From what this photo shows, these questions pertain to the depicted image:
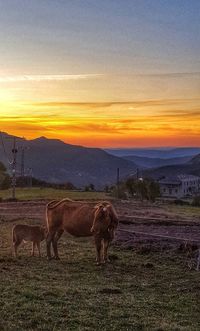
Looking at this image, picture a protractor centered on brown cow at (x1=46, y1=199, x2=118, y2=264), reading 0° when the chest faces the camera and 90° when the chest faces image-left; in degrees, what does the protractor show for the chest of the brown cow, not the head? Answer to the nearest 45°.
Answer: approximately 315°
